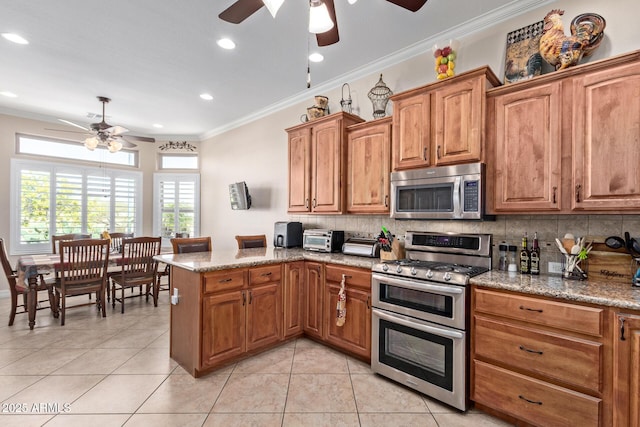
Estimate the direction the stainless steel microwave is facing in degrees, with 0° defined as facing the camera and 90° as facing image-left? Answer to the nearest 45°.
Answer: approximately 45°

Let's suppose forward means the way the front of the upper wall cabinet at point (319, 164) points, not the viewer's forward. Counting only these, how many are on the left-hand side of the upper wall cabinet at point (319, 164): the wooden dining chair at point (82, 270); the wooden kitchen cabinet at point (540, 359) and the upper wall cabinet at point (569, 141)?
2

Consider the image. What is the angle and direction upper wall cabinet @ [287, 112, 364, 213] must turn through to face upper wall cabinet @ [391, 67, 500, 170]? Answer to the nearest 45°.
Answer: approximately 90° to its left

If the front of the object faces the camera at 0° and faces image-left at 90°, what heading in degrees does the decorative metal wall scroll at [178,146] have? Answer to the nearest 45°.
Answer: approximately 0°

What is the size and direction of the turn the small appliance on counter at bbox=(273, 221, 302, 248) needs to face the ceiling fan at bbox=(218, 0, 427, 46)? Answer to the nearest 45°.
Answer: approximately 45° to its left

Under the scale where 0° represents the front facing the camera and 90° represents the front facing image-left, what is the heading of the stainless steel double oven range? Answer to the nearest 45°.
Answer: approximately 45°
